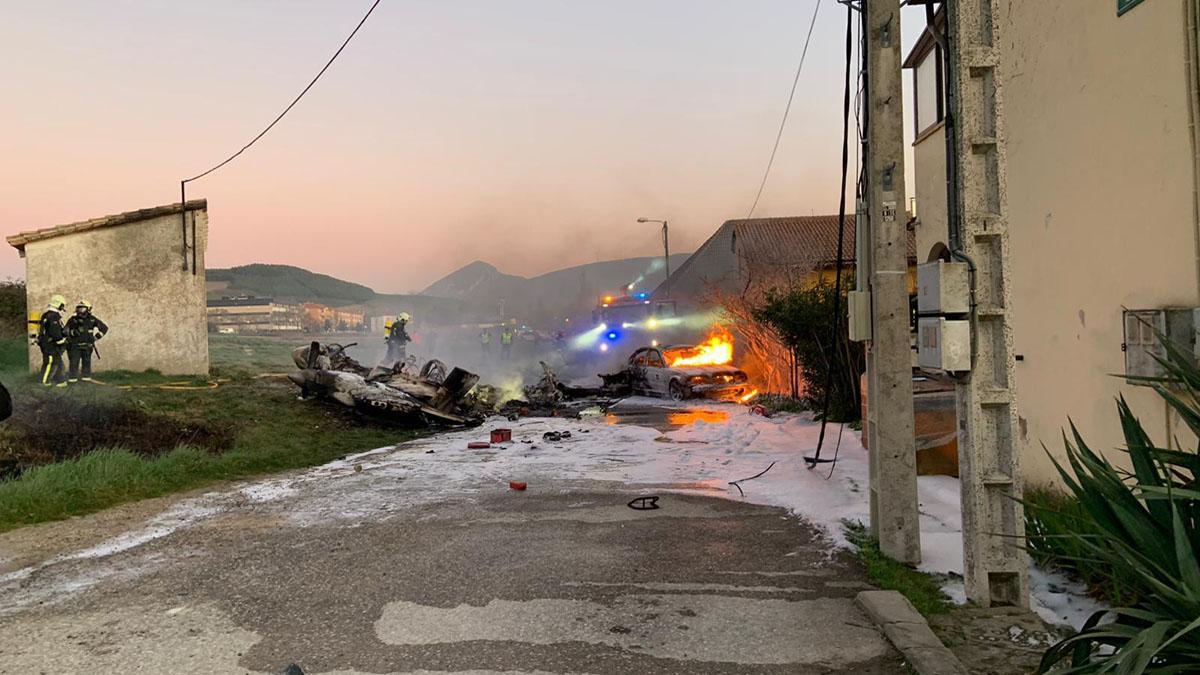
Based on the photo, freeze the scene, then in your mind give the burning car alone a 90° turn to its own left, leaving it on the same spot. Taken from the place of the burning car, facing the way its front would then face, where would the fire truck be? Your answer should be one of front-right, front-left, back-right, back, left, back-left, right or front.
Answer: front-left

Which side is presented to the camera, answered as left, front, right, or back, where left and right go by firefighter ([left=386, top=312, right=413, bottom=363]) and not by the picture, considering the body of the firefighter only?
right

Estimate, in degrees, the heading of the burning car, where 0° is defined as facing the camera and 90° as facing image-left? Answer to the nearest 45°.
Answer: approximately 315°

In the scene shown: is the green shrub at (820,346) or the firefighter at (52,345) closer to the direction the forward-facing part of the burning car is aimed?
the green shrub

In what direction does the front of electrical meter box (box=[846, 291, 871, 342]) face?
to the viewer's left

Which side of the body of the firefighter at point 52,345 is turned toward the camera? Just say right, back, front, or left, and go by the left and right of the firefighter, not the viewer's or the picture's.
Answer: right

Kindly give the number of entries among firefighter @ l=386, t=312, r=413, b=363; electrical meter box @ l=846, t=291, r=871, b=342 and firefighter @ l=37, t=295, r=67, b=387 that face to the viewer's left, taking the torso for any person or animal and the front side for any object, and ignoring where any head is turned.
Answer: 1
